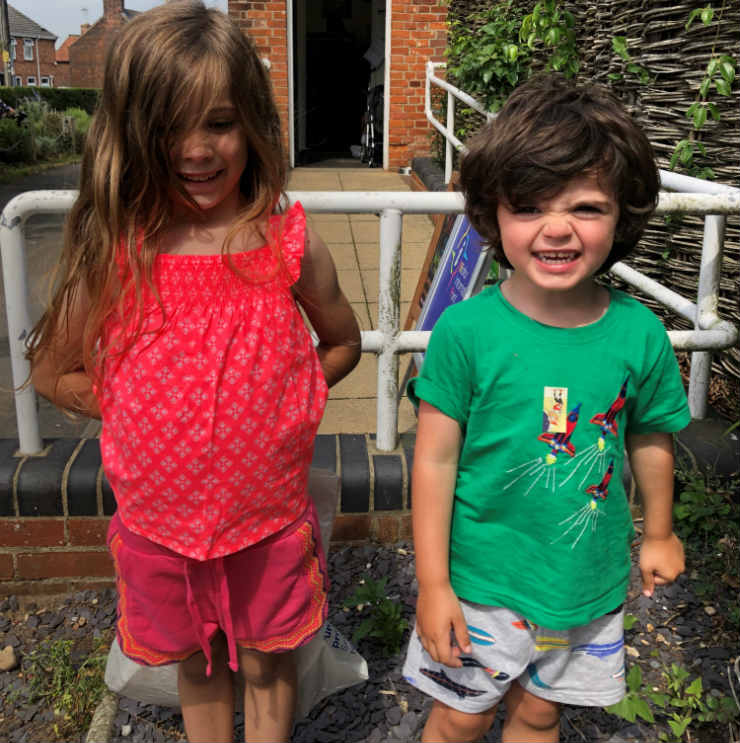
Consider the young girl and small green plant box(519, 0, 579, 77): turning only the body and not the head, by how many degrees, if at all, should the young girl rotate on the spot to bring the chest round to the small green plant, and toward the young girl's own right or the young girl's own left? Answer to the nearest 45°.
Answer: approximately 135° to the young girl's own left

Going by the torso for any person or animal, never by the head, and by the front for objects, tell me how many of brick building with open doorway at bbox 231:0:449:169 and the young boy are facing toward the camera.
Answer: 2

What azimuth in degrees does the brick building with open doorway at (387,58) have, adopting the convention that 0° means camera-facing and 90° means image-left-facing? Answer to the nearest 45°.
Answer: approximately 0°
